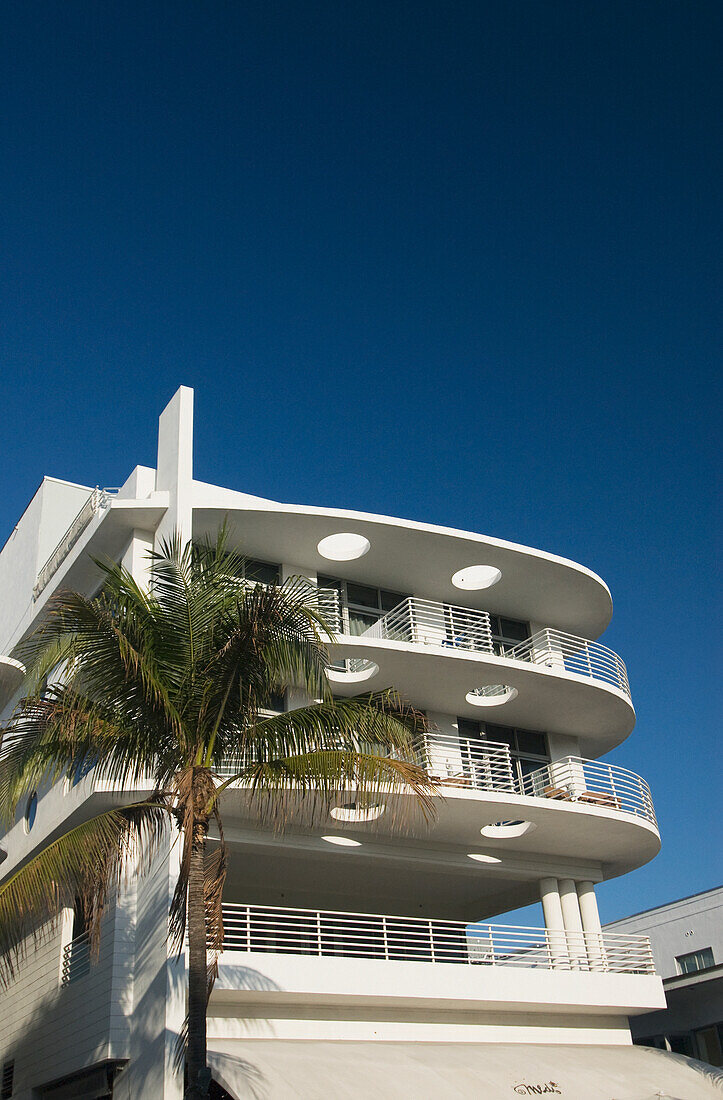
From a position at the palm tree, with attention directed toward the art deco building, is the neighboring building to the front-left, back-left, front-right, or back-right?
front-right

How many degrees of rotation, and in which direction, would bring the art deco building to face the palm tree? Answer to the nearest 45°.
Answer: approximately 45° to its right

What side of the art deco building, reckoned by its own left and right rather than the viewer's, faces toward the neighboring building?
left

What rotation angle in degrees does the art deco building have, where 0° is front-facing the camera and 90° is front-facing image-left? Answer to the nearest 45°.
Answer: approximately 315°
